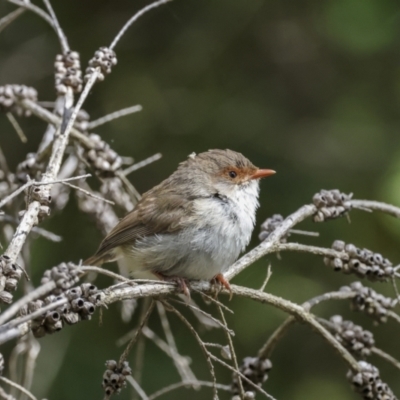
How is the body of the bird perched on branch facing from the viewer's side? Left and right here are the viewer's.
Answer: facing to the right of the viewer

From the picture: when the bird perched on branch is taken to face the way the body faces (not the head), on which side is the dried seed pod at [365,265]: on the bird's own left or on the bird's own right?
on the bird's own left

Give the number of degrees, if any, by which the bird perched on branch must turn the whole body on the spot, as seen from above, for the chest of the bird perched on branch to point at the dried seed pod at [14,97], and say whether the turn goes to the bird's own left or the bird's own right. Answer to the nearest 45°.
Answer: approximately 135° to the bird's own right

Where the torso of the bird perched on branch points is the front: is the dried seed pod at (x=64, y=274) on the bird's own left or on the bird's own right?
on the bird's own right

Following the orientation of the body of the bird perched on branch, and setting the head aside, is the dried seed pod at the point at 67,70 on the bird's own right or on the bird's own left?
on the bird's own right
